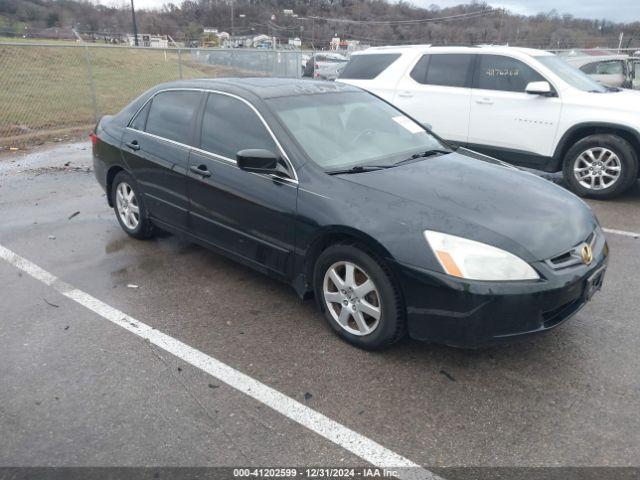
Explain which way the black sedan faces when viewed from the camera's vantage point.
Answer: facing the viewer and to the right of the viewer

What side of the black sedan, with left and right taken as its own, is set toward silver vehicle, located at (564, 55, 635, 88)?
left

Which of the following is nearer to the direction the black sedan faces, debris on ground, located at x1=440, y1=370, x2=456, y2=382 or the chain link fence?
the debris on ground

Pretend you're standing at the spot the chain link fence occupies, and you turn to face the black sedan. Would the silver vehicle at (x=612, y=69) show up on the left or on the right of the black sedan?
left

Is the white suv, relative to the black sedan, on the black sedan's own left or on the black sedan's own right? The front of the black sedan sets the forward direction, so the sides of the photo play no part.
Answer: on the black sedan's own left

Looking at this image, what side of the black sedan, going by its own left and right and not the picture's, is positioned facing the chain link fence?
back

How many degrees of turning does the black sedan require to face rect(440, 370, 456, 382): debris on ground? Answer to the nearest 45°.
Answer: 0° — it already faces it
